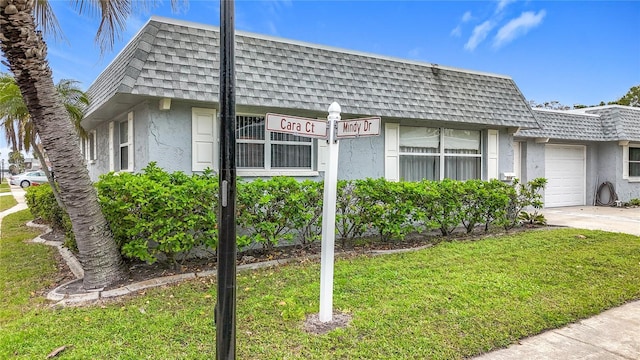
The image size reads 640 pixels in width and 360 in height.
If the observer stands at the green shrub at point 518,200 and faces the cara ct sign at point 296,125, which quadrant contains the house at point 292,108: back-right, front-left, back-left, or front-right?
front-right

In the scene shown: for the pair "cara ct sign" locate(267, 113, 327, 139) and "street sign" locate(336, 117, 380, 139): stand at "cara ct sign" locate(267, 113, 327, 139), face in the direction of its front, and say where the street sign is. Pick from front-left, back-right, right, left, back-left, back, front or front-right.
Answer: front-left

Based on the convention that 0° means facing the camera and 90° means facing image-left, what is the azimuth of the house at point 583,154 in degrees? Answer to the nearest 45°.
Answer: approximately 315°

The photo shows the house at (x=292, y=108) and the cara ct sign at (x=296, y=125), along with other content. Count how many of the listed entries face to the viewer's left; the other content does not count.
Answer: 0

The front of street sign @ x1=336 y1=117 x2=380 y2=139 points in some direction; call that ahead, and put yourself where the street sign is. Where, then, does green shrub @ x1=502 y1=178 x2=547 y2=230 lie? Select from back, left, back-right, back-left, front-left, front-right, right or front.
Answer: back

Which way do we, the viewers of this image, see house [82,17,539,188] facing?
facing the viewer and to the right of the viewer

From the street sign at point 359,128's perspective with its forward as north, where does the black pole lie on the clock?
The black pole is roughly at 12 o'clock from the street sign.

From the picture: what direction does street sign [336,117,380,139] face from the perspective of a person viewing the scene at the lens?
facing the viewer and to the left of the viewer

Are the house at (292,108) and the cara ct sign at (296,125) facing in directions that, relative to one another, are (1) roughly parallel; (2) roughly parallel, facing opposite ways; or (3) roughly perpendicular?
roughly parallel

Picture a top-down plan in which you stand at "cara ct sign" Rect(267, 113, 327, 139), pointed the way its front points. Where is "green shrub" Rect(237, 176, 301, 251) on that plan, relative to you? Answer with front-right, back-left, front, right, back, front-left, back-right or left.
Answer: back-left

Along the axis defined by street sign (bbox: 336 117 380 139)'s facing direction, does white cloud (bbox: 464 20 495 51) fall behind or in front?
behind

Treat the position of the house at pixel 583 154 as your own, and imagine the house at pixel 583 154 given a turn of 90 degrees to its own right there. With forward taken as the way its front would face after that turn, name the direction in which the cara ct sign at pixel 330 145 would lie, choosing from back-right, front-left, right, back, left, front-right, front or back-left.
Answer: front-left

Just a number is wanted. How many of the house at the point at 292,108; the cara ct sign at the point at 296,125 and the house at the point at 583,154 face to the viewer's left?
0

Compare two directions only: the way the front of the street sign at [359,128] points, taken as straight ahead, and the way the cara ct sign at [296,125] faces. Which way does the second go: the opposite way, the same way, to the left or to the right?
to the left
